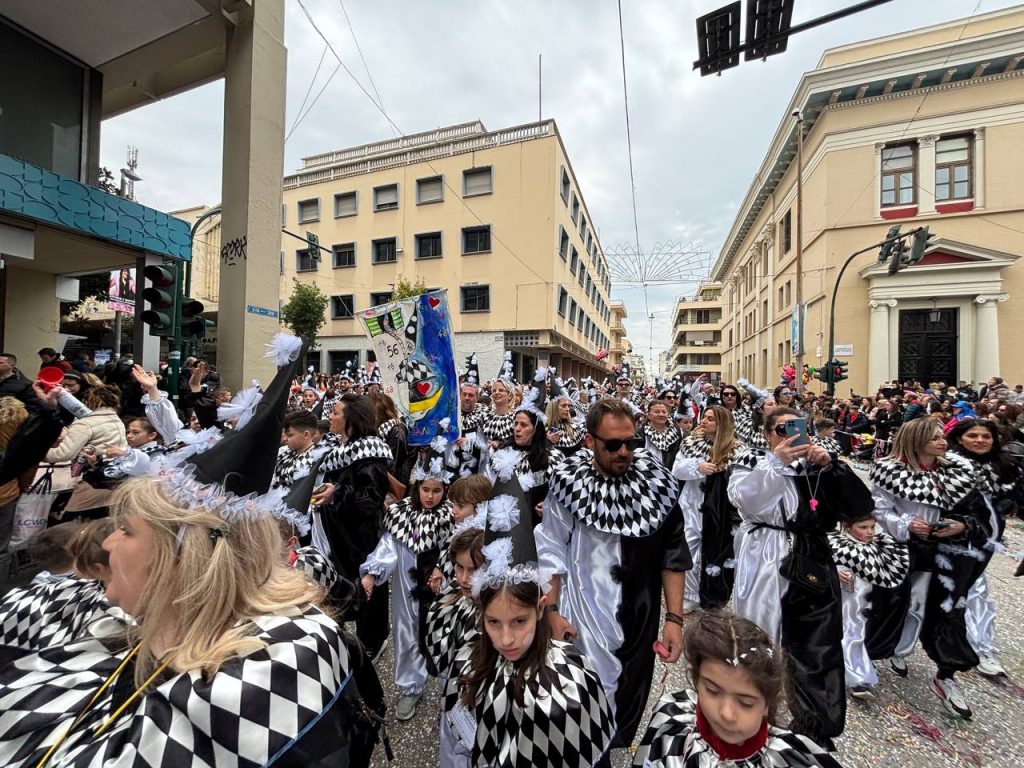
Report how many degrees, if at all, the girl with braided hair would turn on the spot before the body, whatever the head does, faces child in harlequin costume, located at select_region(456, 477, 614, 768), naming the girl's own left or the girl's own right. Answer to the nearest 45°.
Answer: approximately 90° to the girl's own right

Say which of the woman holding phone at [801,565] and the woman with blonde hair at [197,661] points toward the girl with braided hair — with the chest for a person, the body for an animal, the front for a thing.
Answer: the woman holding phone

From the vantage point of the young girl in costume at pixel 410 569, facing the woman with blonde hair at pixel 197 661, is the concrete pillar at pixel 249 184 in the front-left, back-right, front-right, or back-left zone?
back-right

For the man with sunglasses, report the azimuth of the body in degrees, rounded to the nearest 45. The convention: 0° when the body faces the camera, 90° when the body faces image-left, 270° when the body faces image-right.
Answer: approximately 0°

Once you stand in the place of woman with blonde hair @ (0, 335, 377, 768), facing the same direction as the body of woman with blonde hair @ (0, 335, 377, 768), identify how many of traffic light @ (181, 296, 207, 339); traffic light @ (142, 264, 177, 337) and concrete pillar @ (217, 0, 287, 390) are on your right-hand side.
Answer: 3

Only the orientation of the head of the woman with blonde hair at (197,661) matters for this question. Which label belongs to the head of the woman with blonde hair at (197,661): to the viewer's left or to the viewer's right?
to the viewer's left

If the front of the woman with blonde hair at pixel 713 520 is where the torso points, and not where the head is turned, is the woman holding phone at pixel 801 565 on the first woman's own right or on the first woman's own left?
on the first woman's own left

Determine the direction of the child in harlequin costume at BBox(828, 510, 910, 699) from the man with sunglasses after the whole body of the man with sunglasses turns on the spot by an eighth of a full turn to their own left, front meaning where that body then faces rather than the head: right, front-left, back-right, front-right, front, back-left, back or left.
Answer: left

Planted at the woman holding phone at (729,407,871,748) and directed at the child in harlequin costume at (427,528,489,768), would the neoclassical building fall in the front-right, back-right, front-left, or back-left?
back-right
